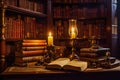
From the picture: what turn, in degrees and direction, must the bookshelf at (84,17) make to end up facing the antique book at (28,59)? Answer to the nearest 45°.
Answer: approximately 45° to its right

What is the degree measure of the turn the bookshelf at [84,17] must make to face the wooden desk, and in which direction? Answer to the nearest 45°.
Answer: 0° — it already faces it

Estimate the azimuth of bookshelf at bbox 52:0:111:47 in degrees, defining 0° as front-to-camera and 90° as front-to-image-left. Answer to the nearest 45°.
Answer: approximately 0°

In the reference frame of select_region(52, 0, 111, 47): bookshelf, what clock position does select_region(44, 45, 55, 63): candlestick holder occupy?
The candlestick holder is roughly at 1 o'clock from the bookshelf.

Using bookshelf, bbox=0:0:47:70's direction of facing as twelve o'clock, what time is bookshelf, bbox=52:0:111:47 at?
bookshelf, bbox=52:0:111:47 is roughly at 10 o'clock from bookshelf, bbox=0:0:47:70.

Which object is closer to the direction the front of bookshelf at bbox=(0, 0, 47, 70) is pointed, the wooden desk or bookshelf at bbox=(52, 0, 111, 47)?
the wooden desk
